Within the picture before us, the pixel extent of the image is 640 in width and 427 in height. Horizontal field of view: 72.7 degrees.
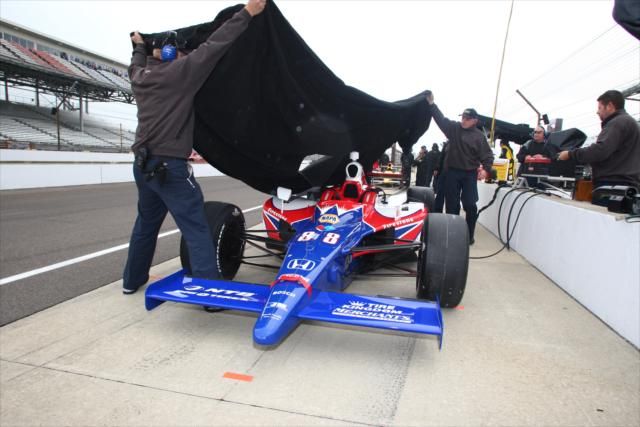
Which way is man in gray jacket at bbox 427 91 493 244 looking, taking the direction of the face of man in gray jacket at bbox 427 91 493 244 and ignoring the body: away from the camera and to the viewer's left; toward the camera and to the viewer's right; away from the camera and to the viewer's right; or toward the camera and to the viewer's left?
toward the camera and to the viewer's left

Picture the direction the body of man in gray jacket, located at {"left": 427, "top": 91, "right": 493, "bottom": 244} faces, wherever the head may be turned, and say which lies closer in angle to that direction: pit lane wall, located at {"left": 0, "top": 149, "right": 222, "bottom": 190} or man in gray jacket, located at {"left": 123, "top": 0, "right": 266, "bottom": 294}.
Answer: the man in gray jacket

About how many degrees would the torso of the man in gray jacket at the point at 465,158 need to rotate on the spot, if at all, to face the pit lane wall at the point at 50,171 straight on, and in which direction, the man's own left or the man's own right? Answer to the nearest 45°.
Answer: approximately 90° to the man's own right

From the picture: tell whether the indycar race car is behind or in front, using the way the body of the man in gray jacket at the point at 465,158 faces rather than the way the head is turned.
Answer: in front

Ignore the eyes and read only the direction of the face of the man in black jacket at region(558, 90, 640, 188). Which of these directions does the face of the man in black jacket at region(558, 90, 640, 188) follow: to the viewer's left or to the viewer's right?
to the viewer's left

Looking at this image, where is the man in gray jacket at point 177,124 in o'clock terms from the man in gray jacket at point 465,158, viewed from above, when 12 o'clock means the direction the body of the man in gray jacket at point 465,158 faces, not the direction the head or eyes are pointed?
the man in gray jacket at point 177,124 is roughly at 1 o'clock from the man in gray jacket at point 465,158.
